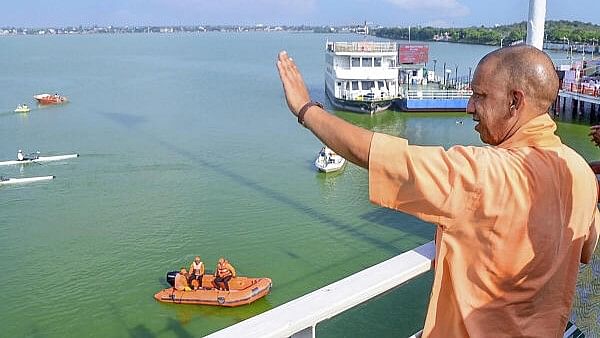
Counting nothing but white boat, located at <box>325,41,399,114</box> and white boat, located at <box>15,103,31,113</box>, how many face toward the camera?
1

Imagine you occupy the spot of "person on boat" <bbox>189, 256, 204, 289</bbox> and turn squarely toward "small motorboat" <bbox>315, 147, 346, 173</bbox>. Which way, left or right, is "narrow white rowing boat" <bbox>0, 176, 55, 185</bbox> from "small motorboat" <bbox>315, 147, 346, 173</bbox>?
left

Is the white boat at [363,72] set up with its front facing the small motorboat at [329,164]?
yes

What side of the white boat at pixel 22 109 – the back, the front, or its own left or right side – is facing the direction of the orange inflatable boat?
right

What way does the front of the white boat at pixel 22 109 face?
to the viewer's right

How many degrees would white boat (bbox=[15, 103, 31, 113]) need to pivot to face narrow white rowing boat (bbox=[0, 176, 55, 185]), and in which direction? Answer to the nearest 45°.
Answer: approximately 90° to its right

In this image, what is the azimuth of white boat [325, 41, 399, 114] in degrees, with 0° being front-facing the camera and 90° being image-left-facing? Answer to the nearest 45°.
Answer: approximately 0°

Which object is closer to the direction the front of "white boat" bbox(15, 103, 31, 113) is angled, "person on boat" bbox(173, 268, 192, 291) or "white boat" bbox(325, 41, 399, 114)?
the white boat
